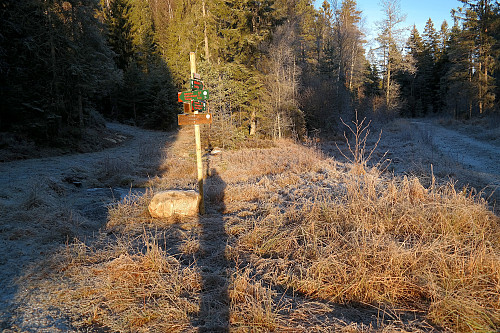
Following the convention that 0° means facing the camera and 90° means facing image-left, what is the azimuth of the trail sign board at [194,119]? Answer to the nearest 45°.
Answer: approximately 0°

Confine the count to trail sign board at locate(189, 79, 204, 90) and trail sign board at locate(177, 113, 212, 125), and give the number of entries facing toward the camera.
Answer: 2

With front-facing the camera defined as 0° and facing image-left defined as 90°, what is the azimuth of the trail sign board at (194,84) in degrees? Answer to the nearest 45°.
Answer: approximately 0°
